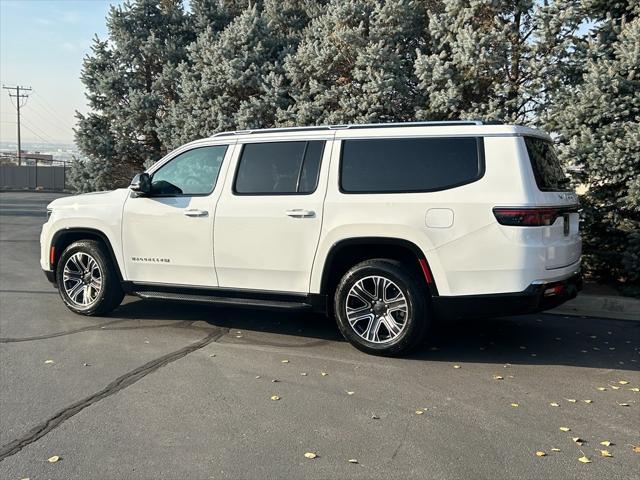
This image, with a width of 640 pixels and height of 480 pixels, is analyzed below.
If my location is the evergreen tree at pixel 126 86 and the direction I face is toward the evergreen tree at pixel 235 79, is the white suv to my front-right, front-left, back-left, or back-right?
front-right

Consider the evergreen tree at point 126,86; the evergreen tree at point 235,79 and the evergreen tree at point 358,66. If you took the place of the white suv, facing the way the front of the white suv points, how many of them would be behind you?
0

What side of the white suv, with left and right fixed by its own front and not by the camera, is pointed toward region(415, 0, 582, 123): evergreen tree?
right

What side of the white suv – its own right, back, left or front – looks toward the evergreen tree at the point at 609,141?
right

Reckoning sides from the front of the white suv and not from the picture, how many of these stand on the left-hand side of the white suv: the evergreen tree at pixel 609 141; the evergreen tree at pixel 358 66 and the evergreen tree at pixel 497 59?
0

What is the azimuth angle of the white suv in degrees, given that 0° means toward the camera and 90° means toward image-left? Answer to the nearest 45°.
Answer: approximately 135°

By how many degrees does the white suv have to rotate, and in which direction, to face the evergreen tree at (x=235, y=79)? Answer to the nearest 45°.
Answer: approximately 45° to its right

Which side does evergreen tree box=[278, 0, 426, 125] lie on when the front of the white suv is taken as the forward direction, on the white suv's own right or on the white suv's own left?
on the white suv's own right

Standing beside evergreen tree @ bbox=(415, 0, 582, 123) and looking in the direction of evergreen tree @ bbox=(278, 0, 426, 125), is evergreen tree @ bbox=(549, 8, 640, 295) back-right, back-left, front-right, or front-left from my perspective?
back-left

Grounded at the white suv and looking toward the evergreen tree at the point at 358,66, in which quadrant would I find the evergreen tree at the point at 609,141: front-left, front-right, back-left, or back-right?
front-right
